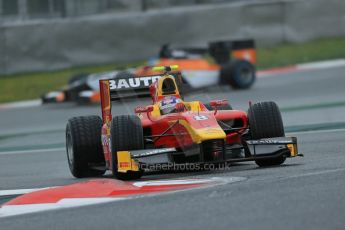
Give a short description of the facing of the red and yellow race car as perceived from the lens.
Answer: facing the viewer
